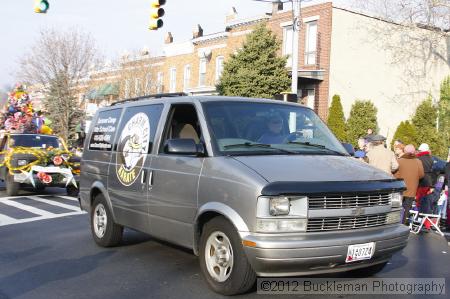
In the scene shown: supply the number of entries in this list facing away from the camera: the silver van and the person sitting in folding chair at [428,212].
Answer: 0

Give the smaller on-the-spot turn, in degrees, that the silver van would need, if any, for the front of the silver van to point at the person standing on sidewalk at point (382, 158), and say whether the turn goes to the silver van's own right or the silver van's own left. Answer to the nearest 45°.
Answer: approximately 90° to the silver van's own left

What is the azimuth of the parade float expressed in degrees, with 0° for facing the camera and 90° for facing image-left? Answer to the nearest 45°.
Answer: approximately 0°

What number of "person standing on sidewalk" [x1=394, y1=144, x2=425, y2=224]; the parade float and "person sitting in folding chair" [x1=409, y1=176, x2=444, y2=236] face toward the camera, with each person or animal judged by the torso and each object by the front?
1

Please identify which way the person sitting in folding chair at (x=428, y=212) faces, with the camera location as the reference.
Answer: facing to the left of the viewer

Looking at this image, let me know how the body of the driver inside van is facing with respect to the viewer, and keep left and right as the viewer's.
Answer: facing the viewer and to the right of the viewer

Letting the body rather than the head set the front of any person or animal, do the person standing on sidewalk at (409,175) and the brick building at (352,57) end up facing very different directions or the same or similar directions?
very different directions

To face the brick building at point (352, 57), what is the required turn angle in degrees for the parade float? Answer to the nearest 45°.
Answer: approximately 135° to its left

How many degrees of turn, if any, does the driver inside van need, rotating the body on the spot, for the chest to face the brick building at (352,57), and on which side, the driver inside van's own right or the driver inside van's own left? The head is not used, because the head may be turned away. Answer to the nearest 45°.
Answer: approximately 135° to the driver inside van's own left

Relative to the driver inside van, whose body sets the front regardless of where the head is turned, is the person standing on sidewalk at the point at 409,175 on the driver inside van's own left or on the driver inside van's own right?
on the driver inside van's own left

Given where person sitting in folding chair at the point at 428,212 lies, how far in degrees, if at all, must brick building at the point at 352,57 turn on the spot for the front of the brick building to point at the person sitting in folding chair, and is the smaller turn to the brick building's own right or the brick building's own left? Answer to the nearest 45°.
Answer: approximately 45° to the brick building's own left

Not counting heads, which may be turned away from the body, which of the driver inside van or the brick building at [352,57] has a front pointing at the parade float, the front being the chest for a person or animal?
the brick building
